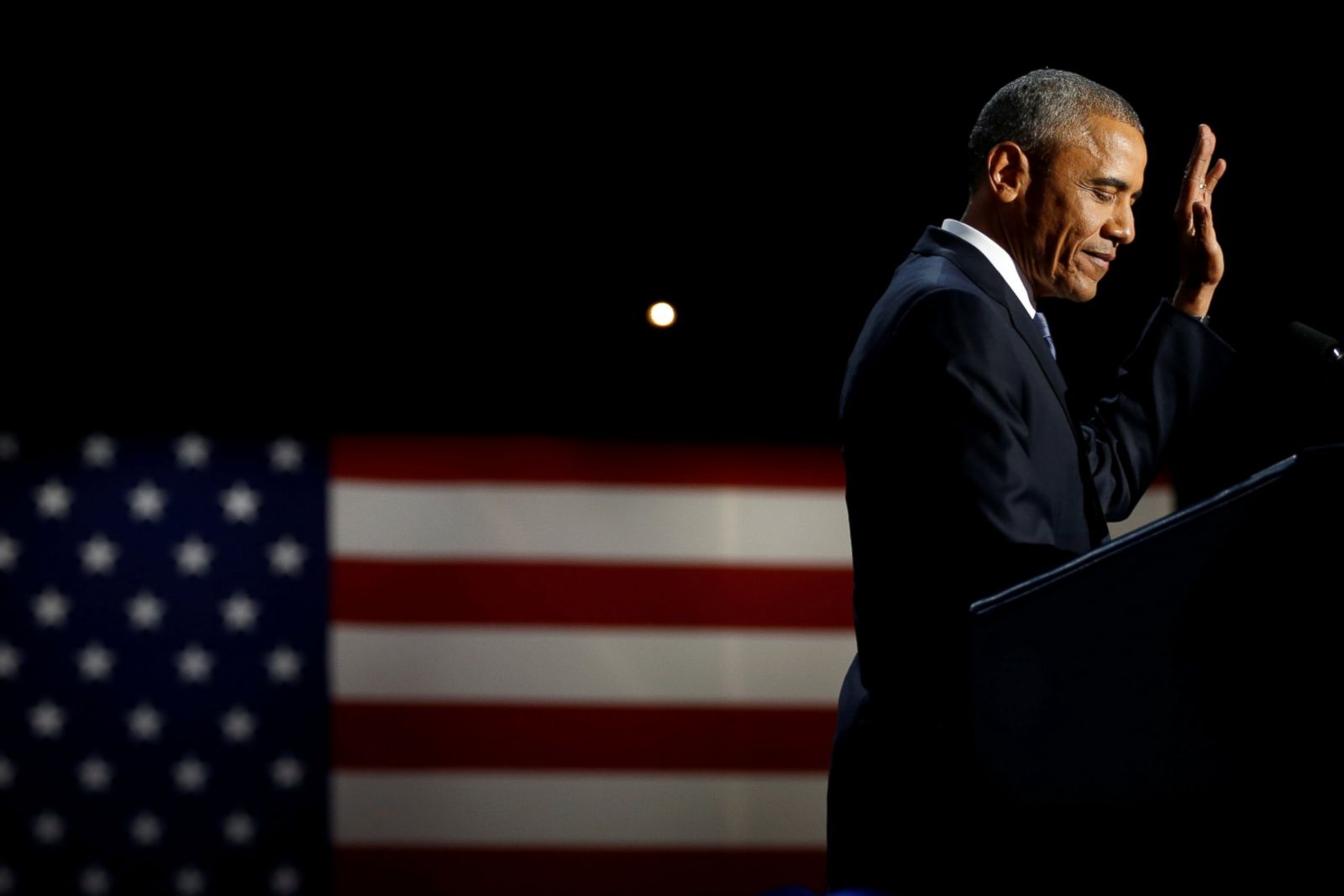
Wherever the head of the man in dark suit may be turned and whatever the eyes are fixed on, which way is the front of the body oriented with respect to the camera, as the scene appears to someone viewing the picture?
to the viewer's right

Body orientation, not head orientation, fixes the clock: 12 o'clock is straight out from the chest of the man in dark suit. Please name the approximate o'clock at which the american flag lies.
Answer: The american flag is roughly at 8 o'clock from the man in dark suit.

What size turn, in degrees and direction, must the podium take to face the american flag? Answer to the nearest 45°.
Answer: approximately 135° to its left

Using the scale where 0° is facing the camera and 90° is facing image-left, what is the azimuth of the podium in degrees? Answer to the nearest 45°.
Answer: approximately 270°

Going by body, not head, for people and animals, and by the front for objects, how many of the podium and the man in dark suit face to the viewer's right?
2
